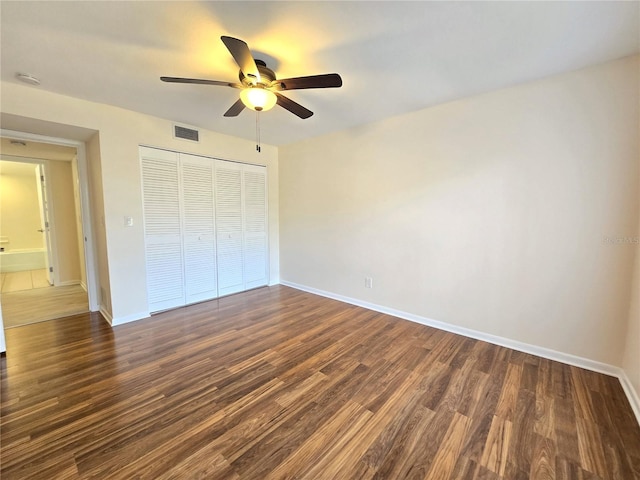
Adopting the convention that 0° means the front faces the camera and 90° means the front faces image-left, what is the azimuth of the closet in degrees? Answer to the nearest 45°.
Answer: approximately 315°

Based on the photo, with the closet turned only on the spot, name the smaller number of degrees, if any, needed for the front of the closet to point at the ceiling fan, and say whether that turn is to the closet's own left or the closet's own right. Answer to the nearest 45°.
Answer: approximately 45° to the closet's own right

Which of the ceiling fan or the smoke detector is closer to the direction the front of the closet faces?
the ceiling fan

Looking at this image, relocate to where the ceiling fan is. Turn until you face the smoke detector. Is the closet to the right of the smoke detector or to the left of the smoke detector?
right

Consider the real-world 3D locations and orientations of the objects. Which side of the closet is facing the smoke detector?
right
